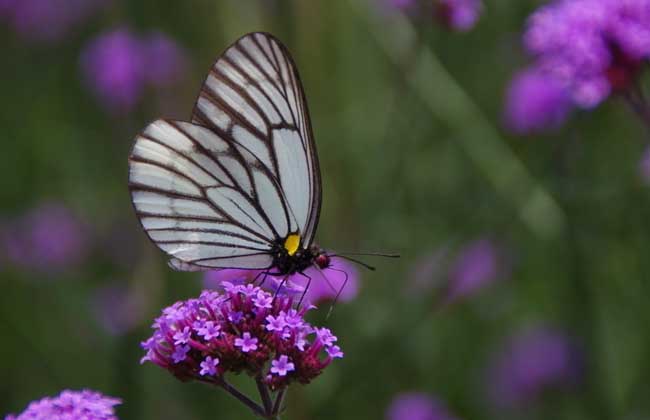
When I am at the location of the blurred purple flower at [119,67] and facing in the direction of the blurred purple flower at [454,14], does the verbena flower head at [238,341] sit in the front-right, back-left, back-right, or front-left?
front-right

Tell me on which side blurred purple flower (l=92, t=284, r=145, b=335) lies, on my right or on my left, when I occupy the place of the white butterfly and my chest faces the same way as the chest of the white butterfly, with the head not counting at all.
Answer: on my left

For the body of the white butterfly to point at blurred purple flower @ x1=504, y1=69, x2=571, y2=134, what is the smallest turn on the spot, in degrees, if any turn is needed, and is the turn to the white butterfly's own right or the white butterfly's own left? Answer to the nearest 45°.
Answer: approximately 45° to the white butterfly's own left

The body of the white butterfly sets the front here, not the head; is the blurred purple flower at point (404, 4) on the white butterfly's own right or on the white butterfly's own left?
on the white butterfly's own left

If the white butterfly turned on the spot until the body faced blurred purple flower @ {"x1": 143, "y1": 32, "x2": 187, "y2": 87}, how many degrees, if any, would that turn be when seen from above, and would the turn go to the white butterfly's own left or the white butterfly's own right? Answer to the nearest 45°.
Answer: approximately 90° to the white butterfly's own left

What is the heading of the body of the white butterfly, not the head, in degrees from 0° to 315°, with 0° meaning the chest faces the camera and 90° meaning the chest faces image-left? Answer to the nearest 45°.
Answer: approximately 270°

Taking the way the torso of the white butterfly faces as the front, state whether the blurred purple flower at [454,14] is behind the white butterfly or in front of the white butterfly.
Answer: in front

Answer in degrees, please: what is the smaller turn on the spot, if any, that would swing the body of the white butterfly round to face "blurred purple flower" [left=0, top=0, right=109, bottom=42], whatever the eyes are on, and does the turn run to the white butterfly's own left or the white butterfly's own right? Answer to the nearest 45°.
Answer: approximately 90° to the white butterfly's own left

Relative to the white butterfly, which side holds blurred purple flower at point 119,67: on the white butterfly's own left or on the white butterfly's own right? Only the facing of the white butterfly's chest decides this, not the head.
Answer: on the white butterfly's own left

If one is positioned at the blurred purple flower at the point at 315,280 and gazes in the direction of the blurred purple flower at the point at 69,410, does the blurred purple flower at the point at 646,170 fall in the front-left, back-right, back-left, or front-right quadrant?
back-left
